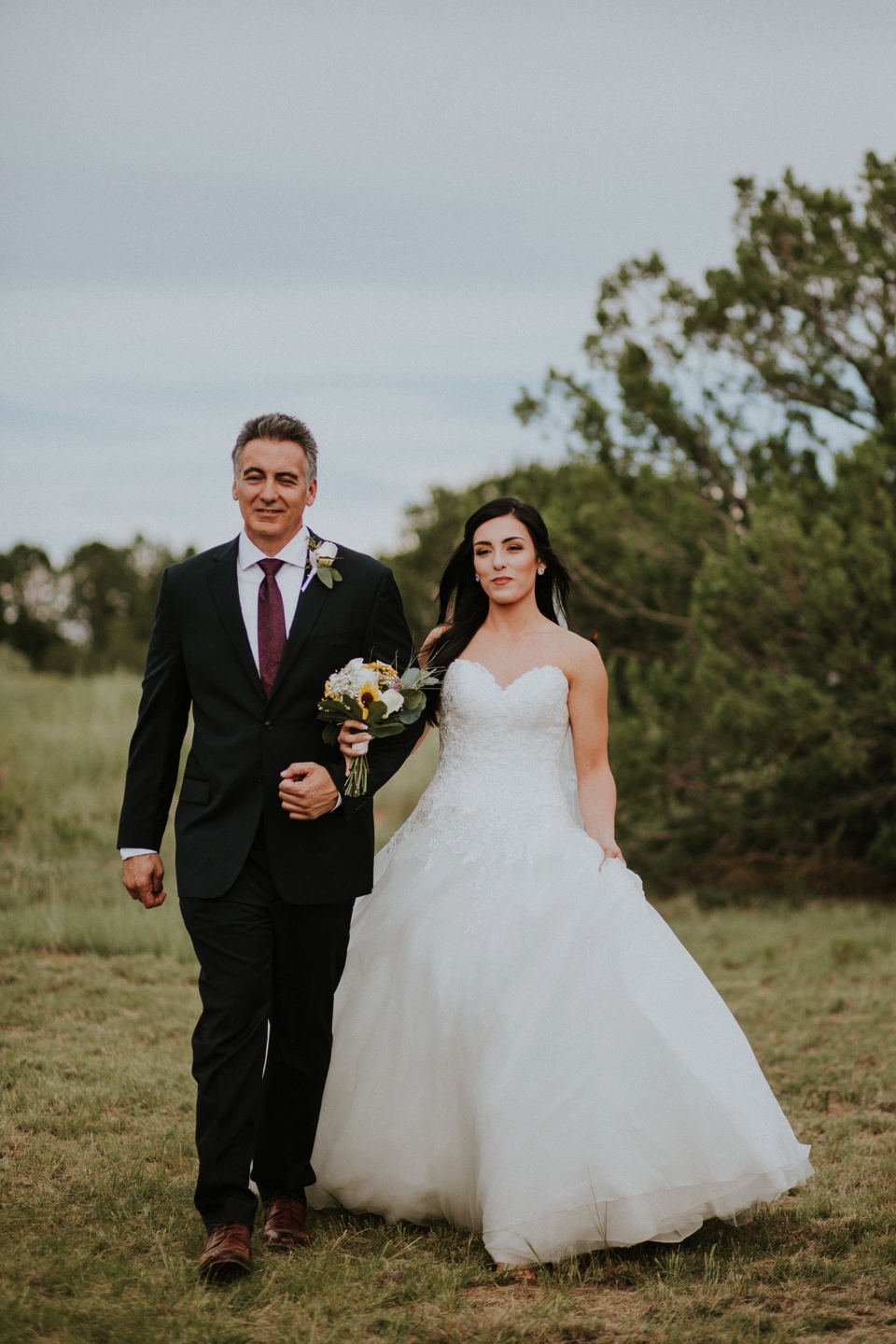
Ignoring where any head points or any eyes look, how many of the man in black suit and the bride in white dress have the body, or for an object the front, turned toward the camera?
2

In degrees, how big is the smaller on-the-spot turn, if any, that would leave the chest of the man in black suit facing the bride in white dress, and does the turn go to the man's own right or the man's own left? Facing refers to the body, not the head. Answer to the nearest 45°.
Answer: approximately 90° to the man's own left

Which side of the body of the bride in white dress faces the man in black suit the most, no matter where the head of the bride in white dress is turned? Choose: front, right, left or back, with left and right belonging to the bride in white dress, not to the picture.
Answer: right

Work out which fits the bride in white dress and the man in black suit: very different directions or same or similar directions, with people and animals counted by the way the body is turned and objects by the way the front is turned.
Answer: same or similar directions

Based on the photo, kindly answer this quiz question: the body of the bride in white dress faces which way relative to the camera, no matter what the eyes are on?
toward the camera

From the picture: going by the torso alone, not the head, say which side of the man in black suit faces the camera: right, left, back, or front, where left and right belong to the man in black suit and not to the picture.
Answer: front
